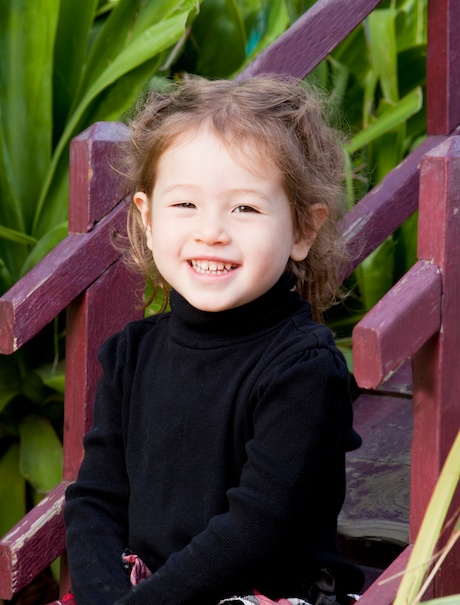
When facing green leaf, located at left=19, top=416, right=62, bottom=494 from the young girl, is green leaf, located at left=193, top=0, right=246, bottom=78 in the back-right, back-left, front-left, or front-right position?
front-right

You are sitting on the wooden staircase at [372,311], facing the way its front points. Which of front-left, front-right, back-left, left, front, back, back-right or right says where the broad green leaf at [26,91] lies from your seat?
right

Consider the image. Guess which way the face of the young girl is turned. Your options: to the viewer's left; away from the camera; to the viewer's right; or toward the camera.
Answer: toward the camera

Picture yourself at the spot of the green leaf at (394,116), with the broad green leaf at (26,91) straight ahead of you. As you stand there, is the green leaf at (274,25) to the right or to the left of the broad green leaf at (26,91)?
right

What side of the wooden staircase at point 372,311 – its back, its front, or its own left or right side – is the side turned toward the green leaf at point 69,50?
right
